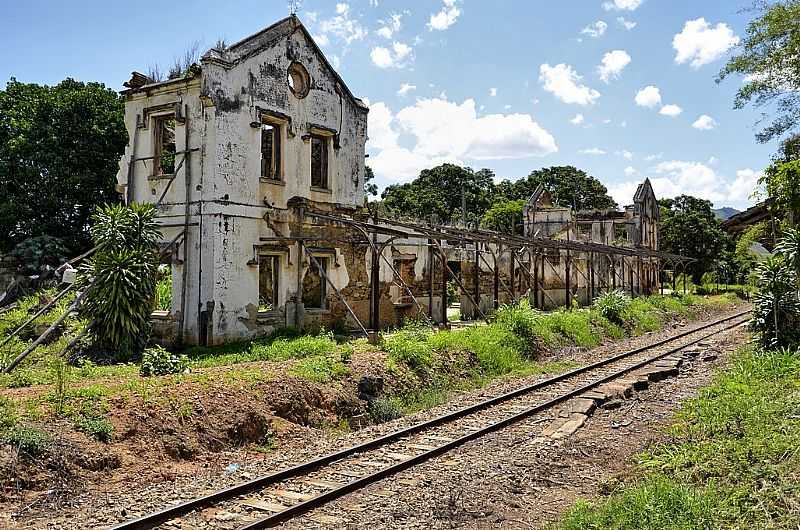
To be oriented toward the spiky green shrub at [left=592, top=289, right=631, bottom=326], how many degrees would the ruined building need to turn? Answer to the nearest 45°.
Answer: approximately 90° to its left

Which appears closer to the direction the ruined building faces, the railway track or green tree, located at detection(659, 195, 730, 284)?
the railway track

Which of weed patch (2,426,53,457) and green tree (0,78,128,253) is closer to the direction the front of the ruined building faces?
the weed patch

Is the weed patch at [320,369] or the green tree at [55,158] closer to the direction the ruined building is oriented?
the weed patch

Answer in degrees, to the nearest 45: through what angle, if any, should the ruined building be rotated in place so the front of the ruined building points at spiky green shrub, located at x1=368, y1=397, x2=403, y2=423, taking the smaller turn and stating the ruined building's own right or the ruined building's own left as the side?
0° — it already faces it

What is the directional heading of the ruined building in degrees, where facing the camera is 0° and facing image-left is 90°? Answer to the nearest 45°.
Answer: approximately 315°

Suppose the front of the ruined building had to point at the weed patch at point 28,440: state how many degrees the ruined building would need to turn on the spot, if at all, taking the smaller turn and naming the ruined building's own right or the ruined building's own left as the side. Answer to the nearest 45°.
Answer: approximately 45° to the ruined building's own right

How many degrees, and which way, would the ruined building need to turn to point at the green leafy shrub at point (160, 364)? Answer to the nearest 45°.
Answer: approximately 45° to its right
